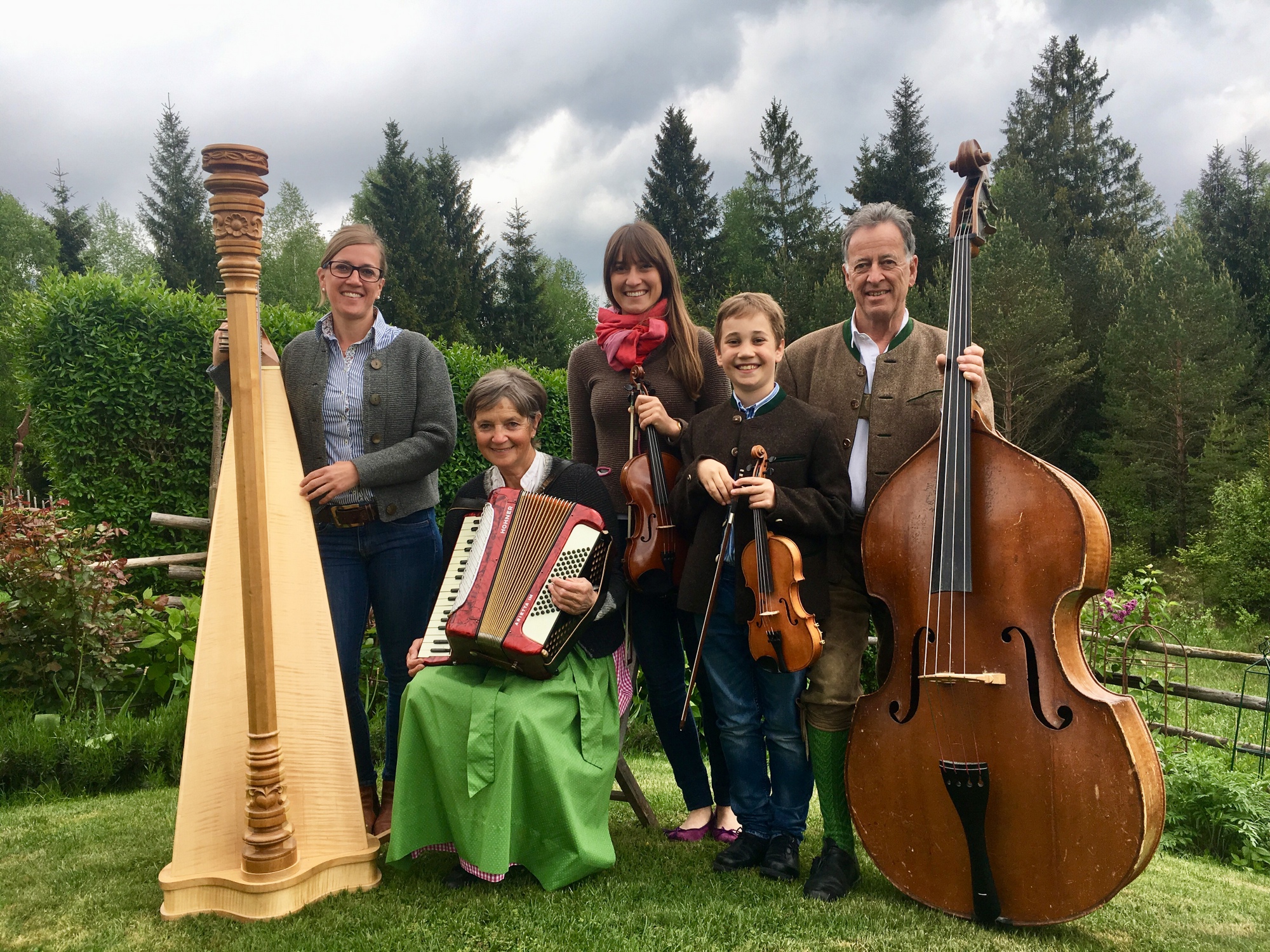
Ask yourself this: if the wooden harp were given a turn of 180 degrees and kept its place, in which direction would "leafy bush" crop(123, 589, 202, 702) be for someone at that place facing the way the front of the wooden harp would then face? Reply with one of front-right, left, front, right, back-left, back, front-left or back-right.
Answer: front

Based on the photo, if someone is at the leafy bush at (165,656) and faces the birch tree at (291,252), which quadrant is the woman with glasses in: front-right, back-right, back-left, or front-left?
back-right

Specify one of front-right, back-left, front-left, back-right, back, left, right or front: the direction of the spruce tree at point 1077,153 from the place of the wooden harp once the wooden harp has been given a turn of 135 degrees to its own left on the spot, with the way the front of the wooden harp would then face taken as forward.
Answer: front

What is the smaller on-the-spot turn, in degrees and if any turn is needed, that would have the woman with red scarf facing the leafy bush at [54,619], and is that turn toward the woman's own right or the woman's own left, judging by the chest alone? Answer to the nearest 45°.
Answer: approximately 135° to the woman's own right

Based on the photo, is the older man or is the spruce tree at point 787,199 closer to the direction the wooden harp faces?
the older man

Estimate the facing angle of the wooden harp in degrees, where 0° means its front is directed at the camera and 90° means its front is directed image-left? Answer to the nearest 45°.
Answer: approximately 0°

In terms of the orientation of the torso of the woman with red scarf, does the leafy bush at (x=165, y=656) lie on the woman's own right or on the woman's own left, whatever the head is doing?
on the woman's own right

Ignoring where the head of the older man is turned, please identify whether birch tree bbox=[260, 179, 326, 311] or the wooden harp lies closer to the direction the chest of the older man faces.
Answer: the wooden harp

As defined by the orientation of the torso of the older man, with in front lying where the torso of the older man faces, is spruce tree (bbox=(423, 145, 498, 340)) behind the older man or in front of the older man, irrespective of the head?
behind

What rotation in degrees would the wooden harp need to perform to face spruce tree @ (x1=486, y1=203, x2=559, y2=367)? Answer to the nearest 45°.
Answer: approximately 180°

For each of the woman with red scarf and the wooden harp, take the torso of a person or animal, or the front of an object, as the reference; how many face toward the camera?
2

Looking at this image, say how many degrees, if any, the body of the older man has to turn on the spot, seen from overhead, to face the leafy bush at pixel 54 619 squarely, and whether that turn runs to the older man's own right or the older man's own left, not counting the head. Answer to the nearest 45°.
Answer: approximately 90° to the older man's own right
